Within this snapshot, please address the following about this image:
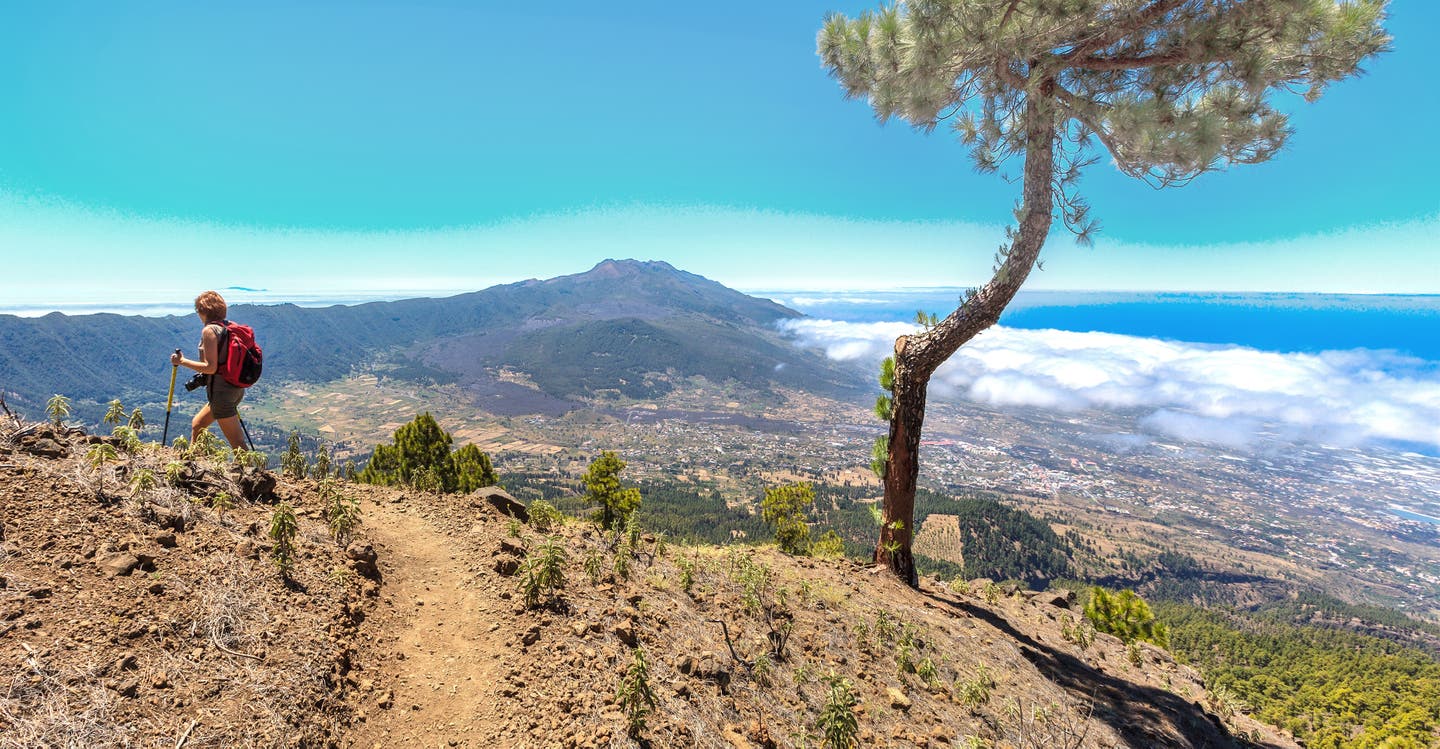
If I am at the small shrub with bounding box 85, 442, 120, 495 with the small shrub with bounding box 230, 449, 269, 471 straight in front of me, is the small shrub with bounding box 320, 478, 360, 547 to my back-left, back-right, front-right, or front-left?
front-right

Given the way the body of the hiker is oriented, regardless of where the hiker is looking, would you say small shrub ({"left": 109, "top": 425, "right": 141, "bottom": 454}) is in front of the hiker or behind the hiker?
in front

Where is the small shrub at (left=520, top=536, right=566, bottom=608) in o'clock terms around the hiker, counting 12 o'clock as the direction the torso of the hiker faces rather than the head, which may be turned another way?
The small shrub is roughly at 8 o'clock from the hiker.

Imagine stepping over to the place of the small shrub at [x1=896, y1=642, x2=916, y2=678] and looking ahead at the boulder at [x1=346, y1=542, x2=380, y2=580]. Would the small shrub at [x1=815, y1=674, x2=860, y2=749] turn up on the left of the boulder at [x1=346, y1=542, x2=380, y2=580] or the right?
left

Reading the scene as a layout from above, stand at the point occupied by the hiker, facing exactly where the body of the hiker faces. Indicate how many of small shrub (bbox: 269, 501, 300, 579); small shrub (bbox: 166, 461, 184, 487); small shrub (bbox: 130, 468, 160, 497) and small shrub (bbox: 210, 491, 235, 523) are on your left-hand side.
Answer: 4

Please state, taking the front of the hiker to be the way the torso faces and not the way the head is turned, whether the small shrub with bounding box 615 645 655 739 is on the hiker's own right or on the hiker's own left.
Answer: on the hiker's own left

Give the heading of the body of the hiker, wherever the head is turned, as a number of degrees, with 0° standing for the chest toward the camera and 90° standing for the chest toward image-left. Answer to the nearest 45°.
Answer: approximately 90°

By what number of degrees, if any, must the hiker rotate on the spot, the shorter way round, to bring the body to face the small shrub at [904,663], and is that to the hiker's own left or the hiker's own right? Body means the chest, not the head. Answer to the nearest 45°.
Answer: approximately 135° to the hiker's own left

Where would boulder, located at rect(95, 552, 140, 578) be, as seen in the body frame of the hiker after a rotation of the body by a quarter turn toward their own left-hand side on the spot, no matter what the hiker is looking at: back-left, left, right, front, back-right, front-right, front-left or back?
front

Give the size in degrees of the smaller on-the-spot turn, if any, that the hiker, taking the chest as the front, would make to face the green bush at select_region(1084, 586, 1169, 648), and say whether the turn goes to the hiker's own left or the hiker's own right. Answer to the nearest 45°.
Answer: approximately 180°

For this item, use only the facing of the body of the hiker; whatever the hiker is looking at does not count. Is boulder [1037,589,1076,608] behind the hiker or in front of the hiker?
behind

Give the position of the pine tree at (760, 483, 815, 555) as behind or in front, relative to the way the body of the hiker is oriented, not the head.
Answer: behind

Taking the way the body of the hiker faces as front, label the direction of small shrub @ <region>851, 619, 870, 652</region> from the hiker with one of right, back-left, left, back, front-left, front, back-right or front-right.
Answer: back-left
